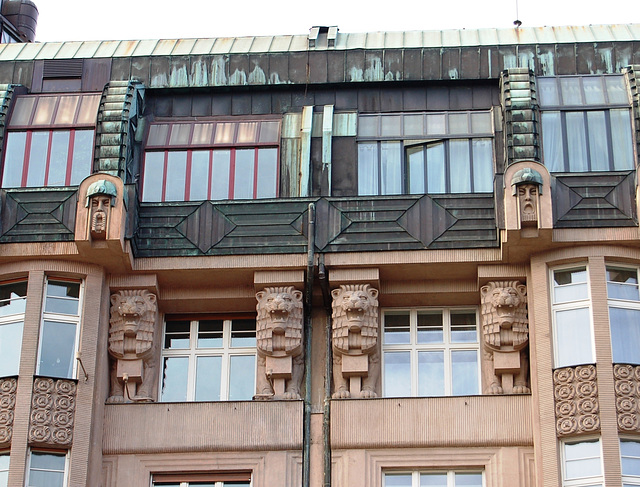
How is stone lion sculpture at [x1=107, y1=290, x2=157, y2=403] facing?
toward the camera

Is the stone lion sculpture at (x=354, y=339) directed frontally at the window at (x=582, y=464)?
no

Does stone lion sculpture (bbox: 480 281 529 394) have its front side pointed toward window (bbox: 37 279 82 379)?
no

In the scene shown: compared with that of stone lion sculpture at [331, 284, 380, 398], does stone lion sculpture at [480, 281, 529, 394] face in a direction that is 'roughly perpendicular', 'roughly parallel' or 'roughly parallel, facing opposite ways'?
roughly parallel

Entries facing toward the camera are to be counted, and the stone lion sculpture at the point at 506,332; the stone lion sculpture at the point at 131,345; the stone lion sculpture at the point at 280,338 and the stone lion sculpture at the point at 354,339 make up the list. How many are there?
4

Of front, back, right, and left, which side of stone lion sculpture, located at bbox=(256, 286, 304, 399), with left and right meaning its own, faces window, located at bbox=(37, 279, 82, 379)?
right

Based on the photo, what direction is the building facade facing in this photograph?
toward the camera

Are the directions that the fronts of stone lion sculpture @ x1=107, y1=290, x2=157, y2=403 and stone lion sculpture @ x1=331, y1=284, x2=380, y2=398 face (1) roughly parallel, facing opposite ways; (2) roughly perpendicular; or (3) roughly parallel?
roughly parallel

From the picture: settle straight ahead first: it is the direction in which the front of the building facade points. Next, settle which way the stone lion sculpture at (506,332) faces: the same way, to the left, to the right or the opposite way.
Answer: the same way

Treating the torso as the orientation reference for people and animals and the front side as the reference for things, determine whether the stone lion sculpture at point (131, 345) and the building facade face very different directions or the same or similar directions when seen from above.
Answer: same or similar directions

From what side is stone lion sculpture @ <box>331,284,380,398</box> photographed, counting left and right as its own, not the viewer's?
front

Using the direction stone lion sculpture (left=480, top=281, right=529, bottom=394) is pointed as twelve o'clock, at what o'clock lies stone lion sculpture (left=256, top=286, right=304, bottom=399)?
stone lion sculpture (left=256, top=286, right=304, bottom=399) is roughly at 3 o'clock from stone lion sculpture (left=480, top=281, right=529, bottom=394).

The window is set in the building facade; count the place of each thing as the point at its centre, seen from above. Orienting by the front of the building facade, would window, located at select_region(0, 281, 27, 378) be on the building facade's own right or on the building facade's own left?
on the building facade's own right

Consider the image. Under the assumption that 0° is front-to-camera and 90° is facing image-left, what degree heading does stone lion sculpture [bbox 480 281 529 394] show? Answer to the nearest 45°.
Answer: approximately 0°

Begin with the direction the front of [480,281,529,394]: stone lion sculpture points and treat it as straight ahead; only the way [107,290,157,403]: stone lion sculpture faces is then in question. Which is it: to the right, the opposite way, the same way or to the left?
the same way
